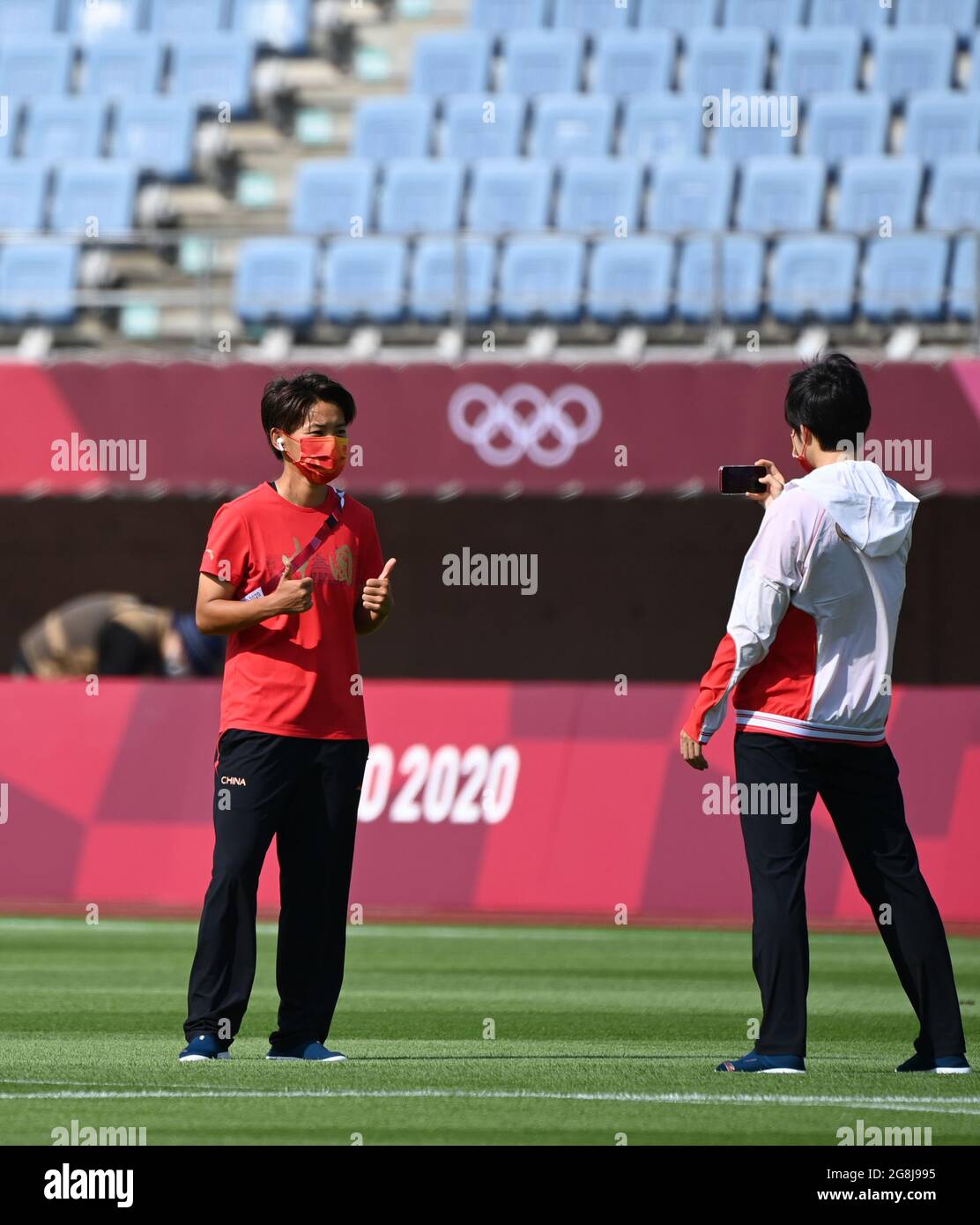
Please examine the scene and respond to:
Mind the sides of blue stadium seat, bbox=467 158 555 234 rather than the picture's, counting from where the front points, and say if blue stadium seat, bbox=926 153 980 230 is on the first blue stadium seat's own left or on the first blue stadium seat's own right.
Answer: on the first blue stadium seat's own left

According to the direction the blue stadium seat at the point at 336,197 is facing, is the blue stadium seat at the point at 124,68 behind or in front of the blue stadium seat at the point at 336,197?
behind

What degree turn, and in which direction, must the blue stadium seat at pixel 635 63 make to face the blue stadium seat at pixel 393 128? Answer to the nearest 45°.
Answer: approximately 90° to its right

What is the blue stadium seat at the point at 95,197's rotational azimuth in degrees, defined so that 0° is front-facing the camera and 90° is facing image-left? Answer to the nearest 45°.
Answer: approximately 0°

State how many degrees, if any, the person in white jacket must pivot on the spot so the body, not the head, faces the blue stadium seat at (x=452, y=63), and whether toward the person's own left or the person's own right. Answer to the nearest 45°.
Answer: approximately 45° to the person's own right

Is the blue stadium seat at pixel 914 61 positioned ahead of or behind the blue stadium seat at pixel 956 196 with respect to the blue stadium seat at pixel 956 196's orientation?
behind

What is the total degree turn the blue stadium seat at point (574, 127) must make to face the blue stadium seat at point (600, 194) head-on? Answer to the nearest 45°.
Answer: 0° — it already faces it

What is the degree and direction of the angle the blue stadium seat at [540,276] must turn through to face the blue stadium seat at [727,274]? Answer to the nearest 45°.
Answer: approximately 90° to its left

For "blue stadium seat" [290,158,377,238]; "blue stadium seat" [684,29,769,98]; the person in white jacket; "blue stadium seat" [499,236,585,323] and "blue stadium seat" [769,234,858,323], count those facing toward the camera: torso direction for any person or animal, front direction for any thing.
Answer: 4

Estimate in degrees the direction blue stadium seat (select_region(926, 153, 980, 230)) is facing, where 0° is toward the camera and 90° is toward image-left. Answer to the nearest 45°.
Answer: approximately 0°

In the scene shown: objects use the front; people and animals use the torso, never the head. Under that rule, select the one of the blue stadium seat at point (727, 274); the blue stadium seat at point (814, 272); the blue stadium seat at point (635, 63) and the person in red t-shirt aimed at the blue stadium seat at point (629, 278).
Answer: the blue stadium seat at point (635, 63)

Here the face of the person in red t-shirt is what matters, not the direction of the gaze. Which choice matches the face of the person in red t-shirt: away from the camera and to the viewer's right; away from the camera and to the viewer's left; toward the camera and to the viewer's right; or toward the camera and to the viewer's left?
toward the camera and to the viewer's right

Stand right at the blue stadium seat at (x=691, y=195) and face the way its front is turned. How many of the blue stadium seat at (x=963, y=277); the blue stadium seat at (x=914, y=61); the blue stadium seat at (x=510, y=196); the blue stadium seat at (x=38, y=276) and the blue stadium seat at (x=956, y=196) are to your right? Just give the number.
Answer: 2

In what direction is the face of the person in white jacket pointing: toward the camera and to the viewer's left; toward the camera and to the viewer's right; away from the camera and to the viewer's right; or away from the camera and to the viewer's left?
away from the camera and to the viewer's left
